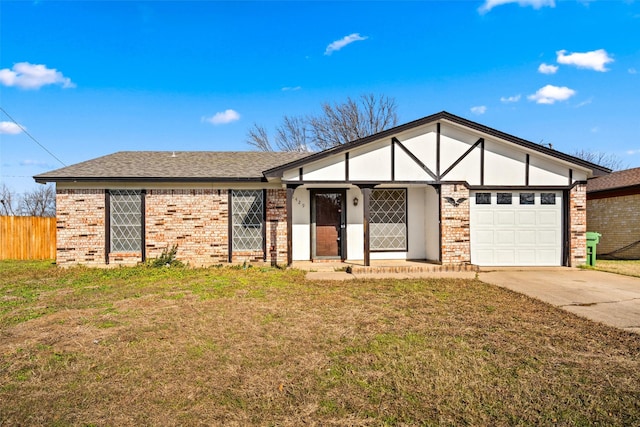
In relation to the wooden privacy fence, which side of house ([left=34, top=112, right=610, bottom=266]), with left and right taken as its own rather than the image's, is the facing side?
right

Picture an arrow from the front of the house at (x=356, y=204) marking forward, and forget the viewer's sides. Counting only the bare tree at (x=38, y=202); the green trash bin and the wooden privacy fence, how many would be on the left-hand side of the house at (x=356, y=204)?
1

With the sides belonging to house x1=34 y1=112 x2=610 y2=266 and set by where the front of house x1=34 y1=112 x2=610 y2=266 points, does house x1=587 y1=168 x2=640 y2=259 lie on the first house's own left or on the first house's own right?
on the first house's own left

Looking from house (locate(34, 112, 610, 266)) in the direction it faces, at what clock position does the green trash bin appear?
The green trash bin is roughly at 9 o'clock from the house.

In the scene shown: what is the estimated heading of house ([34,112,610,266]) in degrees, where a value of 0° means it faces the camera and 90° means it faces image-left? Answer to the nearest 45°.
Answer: approximately 0°

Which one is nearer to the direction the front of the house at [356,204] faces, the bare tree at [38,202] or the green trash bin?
the green trash bin

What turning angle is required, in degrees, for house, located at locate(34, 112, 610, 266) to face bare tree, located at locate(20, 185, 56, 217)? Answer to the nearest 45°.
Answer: approximately 135° to its right
